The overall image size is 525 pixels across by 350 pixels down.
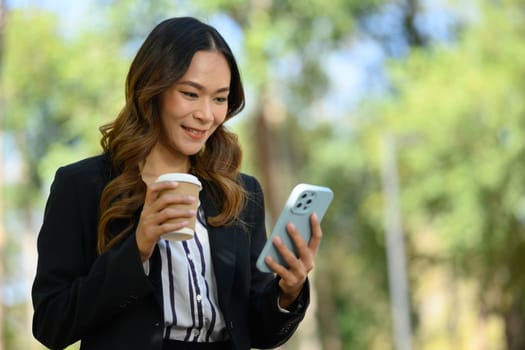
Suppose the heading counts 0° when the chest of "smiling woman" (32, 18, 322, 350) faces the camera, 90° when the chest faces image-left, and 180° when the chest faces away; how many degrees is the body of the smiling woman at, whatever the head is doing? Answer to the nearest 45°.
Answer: approximately 315°

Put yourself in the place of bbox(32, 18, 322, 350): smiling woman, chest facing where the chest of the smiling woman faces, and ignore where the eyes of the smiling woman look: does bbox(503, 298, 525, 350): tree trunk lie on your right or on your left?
on your left

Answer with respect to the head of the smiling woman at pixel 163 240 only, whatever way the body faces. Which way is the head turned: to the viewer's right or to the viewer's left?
to the viewer's right

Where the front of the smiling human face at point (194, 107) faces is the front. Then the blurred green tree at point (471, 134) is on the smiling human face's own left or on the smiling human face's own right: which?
on the smiling human face's own left
